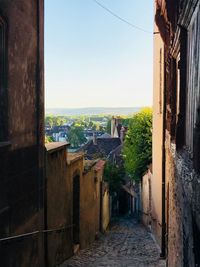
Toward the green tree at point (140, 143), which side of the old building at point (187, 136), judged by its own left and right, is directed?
right

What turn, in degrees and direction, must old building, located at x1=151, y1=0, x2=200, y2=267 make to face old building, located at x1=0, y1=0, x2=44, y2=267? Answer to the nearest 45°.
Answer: approximately 45° to its right

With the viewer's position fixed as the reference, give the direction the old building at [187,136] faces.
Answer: facing to the left of the viewer
